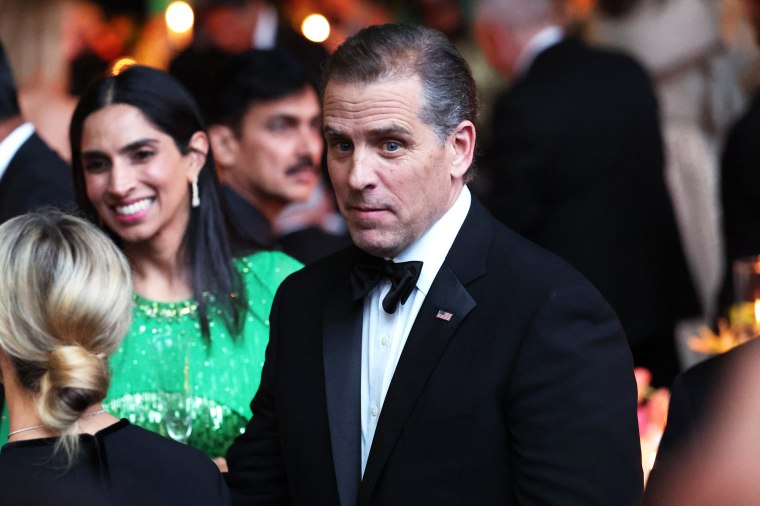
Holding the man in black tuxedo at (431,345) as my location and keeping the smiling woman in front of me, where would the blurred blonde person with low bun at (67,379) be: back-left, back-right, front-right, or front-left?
front-left

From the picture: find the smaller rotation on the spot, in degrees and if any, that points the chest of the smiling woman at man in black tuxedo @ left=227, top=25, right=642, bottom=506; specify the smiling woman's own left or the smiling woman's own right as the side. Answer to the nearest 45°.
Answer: approximately 90° to the smiling woman's own left

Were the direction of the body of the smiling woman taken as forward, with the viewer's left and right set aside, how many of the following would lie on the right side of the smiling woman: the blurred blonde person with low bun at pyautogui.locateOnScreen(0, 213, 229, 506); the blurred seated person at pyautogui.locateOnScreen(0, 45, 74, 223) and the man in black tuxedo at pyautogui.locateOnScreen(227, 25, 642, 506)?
1

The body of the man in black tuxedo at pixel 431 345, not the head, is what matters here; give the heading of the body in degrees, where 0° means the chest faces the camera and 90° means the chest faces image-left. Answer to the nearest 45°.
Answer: approximately 45°

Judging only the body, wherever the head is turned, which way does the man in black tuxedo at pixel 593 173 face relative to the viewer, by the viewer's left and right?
facing away from the viewer and to the left of the viewer

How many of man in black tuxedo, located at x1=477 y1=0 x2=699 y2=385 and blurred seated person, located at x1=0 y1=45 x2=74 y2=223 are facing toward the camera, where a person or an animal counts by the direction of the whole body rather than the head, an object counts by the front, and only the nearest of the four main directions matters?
0

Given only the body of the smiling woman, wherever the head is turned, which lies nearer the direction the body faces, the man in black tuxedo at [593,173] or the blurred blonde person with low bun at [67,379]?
the blurred blonde person with low bun

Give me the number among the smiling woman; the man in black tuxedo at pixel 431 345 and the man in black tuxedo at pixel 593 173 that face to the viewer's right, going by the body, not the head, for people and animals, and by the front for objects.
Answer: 0

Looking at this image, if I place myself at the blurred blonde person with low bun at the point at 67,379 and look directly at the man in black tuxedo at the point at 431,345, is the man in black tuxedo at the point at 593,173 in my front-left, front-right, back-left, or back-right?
front-left

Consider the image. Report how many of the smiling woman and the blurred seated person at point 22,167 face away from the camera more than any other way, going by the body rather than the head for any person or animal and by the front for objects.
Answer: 0

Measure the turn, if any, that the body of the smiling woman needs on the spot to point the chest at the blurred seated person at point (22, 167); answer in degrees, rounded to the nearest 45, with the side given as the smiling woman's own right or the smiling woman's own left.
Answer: approximately 90° to the smiling woman's own right
